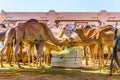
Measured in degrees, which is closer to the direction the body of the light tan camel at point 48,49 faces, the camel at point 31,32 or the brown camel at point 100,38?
the brown camel

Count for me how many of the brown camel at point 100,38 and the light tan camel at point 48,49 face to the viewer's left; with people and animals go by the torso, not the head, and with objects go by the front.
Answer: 1

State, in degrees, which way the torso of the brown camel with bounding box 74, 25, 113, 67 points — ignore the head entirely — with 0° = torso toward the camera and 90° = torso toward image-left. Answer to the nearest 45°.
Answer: approximately 90°

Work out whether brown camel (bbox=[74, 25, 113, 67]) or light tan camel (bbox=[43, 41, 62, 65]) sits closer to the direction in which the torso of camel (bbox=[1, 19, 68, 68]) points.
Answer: the brown camel

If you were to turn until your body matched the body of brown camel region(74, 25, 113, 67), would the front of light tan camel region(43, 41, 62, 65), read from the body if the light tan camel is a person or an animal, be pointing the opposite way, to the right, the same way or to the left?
the opposite way

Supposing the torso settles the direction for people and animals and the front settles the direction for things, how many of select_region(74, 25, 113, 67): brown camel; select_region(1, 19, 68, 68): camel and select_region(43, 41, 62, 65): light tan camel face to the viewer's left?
1

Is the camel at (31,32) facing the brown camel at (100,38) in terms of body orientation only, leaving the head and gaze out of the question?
yes

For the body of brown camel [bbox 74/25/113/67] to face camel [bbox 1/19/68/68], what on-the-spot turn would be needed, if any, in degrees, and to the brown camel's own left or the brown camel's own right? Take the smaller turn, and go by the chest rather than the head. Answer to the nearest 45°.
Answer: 0° — it already faces it

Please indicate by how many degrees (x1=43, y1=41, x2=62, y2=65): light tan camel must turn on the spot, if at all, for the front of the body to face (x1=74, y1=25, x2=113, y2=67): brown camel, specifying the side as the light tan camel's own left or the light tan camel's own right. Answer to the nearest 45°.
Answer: approximately 45° to the light tan camel's own right

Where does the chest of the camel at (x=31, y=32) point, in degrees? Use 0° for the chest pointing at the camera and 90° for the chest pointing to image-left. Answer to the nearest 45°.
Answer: approximately 270°

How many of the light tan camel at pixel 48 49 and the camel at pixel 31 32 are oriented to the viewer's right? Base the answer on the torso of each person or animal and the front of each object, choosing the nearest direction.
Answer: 2

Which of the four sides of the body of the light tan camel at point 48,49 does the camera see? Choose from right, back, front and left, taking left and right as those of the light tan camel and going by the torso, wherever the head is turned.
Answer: right
